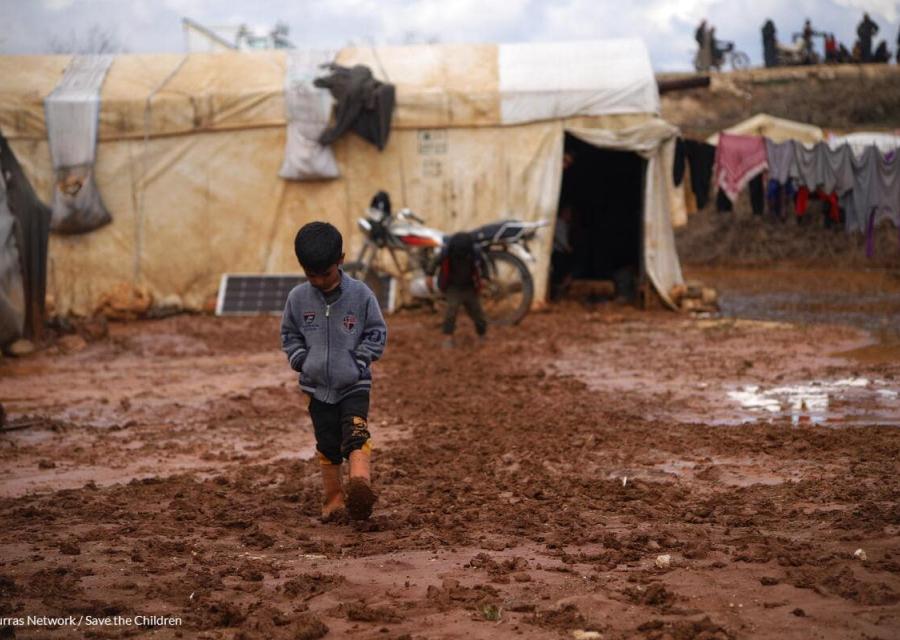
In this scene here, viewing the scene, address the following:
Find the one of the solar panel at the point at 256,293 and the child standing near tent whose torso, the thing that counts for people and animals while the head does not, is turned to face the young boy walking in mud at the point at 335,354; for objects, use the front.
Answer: the solar panel

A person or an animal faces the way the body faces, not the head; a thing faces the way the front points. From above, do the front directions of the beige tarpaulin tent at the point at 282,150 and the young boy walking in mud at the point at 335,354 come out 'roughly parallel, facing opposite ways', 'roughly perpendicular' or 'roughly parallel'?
roughly parallel

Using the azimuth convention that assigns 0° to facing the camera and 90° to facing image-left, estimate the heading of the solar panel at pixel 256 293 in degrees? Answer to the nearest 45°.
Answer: approximately 0°

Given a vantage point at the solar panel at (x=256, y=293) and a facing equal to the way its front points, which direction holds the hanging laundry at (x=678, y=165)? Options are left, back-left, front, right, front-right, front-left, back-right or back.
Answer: left

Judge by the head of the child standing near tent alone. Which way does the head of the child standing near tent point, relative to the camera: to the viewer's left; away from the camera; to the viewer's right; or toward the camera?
away from the camera

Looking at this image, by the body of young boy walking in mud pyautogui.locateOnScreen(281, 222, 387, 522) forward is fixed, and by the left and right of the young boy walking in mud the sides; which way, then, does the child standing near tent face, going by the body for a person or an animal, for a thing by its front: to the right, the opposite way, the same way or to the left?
the opposite way

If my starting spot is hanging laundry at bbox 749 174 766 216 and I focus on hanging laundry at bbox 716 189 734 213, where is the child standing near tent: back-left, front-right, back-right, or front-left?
front-left

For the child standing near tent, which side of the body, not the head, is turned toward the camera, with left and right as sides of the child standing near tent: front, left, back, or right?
back

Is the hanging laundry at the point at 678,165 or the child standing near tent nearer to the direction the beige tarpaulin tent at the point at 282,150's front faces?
the child standing near tent

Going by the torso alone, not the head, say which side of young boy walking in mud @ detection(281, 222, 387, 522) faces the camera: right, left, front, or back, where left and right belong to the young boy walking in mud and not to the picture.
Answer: front

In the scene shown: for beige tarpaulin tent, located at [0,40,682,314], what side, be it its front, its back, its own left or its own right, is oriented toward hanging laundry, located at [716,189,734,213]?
left

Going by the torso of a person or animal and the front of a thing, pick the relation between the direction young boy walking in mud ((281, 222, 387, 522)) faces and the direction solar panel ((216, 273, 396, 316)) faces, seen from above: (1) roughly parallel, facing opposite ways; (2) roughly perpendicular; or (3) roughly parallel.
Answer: roughly parallel

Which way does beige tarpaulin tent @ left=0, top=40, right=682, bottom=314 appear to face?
toward the camera

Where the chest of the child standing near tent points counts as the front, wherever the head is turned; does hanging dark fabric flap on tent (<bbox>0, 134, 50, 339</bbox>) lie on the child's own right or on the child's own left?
on the child's own left
